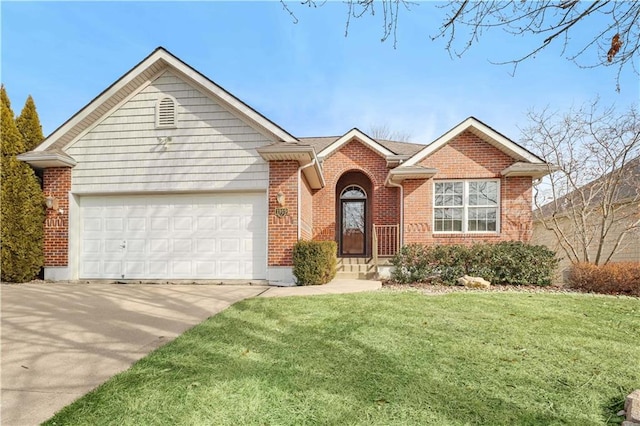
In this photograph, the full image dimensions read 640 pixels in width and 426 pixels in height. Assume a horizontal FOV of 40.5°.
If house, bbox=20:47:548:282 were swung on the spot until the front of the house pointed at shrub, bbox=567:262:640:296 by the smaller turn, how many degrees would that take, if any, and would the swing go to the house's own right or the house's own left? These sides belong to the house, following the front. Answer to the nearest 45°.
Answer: approximately 90° to the house's own left

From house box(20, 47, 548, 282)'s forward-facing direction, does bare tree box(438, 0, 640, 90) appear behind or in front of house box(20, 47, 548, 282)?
in front

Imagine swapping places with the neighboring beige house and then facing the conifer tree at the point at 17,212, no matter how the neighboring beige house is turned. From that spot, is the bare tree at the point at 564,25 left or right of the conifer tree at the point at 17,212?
left

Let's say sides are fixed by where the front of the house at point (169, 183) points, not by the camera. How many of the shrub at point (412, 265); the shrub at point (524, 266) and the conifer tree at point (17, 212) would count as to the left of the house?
2

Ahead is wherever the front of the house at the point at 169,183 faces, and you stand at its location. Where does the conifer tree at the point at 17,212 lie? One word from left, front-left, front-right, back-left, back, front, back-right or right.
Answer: right

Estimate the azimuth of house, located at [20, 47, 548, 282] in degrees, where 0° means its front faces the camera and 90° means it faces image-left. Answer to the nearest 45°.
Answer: approximately 0°

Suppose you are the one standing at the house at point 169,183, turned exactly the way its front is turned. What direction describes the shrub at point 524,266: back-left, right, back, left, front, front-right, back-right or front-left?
left
